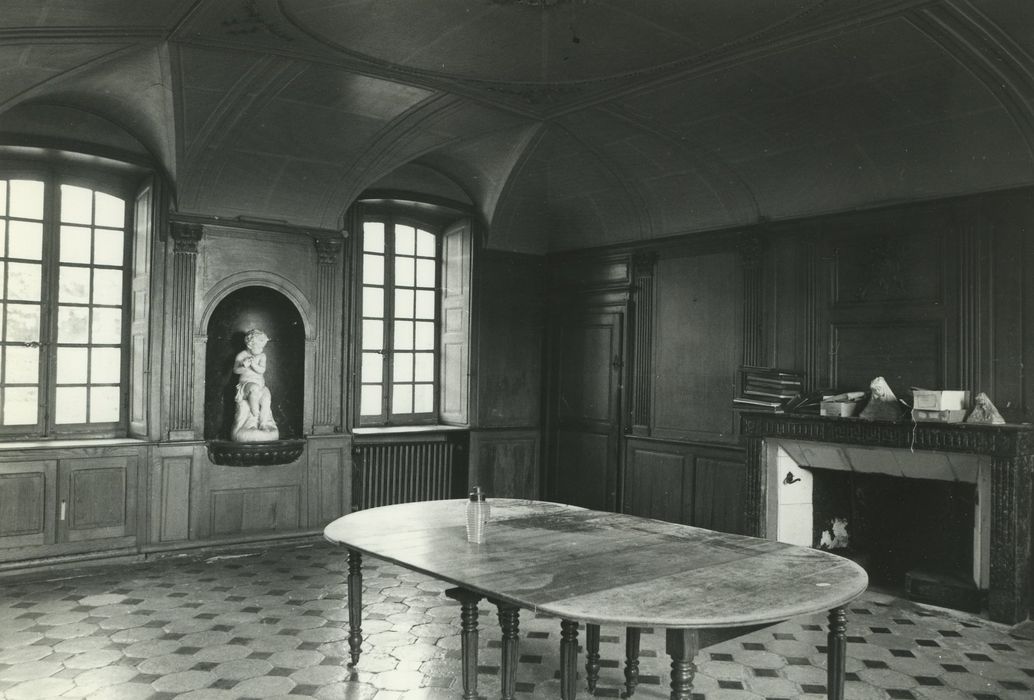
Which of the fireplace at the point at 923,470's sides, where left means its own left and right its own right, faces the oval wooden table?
front

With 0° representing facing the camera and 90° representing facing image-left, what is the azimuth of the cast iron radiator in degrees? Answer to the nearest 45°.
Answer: approximately 315°

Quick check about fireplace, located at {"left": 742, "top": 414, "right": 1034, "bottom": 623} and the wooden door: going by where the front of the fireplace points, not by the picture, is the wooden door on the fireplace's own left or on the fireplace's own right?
on the fireplace's own right

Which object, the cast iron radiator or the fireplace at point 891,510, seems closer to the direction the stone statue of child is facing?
the fireplace

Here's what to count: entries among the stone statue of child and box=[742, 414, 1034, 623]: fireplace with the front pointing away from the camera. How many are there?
0

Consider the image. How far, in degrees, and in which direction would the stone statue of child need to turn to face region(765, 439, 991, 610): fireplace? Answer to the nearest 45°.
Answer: approximately 45° to its left

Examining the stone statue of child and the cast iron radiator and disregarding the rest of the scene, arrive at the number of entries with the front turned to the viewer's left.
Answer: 0

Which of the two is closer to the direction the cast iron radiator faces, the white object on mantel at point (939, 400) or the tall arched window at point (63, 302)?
the white object on mantel

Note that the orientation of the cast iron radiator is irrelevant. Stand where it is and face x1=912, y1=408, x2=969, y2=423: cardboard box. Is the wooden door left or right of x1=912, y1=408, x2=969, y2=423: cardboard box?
left

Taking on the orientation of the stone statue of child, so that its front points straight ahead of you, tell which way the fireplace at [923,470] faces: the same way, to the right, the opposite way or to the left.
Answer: to the right

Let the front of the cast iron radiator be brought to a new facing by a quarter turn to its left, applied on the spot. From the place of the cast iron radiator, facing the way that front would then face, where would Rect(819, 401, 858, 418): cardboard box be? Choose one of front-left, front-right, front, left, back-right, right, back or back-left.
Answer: right

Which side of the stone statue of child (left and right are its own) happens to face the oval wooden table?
front

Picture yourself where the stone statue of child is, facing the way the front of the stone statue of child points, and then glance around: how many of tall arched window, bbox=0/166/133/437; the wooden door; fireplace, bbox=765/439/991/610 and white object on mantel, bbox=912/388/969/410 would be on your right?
1

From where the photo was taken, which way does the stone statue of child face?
toward the camera

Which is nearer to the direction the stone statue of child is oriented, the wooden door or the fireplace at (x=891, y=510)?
the fireplace

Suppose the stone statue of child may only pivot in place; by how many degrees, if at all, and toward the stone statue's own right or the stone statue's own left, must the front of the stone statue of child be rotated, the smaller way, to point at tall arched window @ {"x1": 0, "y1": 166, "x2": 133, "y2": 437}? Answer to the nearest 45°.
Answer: approximately 90° to the stone statue's own right
